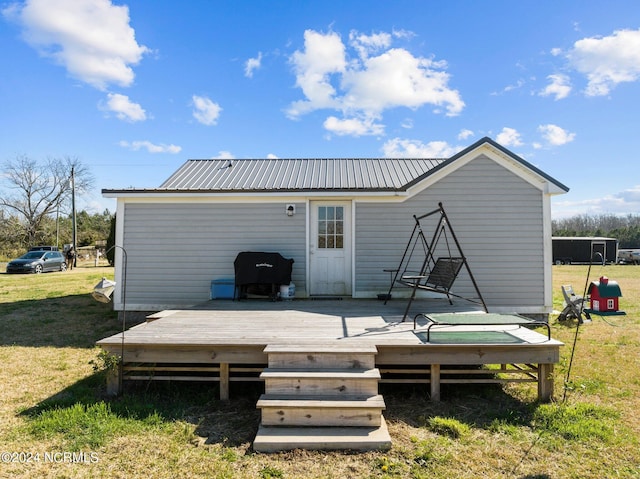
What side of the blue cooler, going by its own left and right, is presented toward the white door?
left

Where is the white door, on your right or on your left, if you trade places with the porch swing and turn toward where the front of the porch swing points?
on your right

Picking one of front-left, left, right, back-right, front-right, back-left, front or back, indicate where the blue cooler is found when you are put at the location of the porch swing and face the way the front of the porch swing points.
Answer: front-right

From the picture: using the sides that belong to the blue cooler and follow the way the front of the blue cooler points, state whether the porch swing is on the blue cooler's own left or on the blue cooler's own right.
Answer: on the blue cooler's own left

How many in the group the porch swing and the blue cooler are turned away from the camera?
0

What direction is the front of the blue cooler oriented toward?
toward the camera
